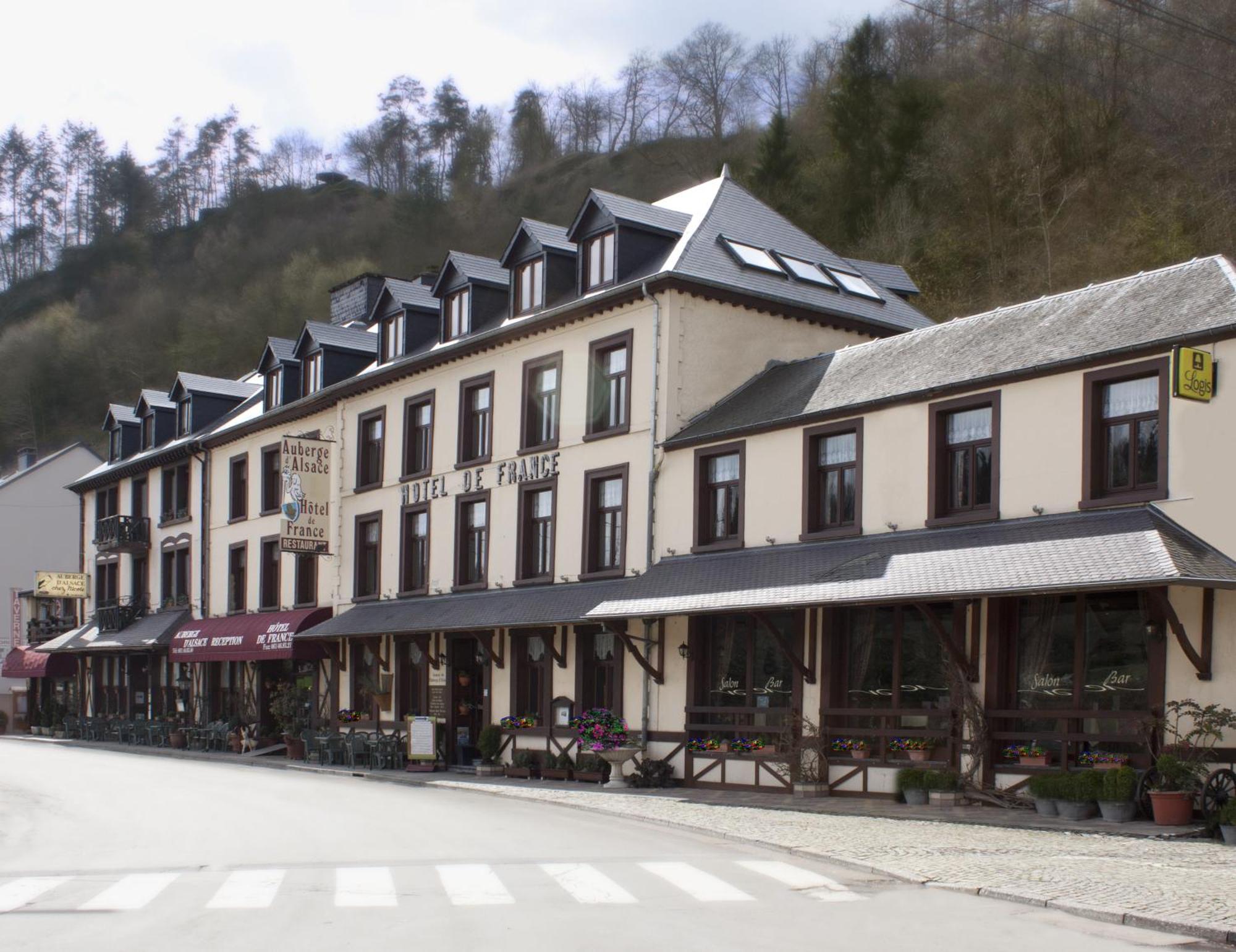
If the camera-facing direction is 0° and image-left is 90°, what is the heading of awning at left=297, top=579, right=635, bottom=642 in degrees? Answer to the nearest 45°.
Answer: approximately 45°

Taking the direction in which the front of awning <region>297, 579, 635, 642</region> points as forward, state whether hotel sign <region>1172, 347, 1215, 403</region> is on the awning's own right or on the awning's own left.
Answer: on the awning's own left

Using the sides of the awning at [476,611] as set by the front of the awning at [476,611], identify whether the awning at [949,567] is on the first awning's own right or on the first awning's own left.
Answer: on the first awning's own left

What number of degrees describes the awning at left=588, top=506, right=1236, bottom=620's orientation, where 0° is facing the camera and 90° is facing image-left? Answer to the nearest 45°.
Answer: approximately 45°

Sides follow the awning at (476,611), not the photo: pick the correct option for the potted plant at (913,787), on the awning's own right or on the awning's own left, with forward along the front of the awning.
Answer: on the awning's own left
